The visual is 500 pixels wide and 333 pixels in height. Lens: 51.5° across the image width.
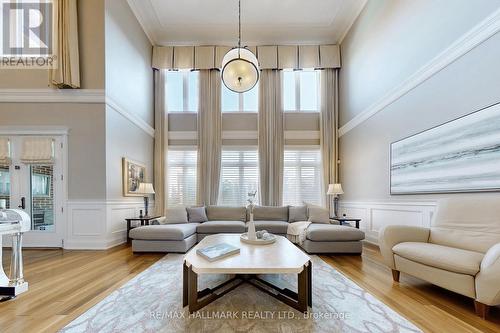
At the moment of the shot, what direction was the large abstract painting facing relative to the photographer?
facing the viewer and to the left of the viewer

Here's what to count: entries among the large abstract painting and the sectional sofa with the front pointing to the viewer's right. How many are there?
0

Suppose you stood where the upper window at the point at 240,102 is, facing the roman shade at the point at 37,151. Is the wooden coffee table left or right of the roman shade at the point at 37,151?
left

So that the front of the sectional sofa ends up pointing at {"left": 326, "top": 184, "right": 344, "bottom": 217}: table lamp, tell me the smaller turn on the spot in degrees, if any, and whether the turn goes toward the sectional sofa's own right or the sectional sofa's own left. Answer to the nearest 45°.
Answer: approximately 135° to the sectional sofa's own left

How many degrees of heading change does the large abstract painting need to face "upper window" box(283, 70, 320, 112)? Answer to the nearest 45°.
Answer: approximately 90° to its right

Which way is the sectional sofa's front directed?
toward the camera

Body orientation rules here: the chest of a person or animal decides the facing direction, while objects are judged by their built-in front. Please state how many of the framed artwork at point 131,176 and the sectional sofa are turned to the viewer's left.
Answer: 0

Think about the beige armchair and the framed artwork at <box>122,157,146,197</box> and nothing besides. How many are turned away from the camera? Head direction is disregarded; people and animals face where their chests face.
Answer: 0

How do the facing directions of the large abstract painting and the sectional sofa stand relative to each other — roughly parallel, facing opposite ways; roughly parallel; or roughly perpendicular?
roughly perpendicular

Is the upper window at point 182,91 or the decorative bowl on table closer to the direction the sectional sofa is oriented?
the decorative bowl on table

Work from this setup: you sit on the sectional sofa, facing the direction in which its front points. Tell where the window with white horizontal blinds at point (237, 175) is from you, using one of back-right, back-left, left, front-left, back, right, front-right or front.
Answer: back
